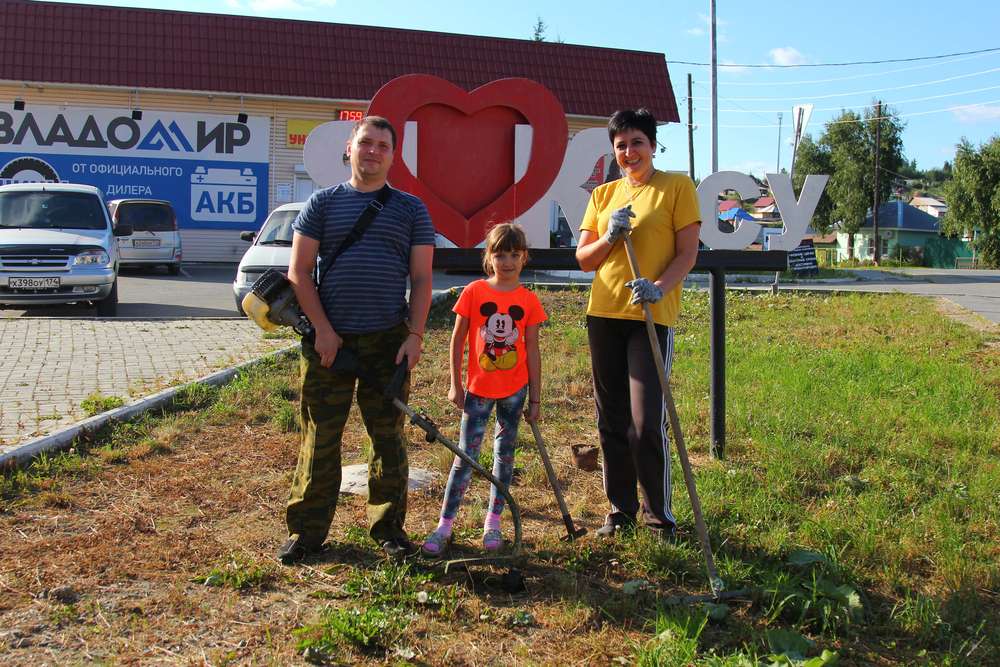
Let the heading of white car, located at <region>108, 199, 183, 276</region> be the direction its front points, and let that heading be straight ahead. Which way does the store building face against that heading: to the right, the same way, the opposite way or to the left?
the opposite way

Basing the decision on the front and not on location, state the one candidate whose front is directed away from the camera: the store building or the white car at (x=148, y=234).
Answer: the white car

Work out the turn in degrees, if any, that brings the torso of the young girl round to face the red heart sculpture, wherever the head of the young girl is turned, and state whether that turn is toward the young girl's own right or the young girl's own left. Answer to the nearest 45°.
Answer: approximately 180°

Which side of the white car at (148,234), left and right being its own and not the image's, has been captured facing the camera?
back

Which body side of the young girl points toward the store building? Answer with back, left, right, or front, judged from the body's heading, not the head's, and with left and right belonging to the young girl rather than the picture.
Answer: back

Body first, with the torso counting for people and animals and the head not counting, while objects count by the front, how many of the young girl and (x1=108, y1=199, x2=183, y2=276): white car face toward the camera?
1

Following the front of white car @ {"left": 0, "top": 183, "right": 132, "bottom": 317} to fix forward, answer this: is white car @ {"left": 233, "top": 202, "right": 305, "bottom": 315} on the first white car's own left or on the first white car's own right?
on the first white car's own left

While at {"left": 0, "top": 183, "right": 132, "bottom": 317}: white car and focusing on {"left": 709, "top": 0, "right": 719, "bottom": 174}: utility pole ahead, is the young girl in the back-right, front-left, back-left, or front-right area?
back-right

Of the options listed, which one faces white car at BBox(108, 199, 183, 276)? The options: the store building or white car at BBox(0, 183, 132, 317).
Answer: the store building
